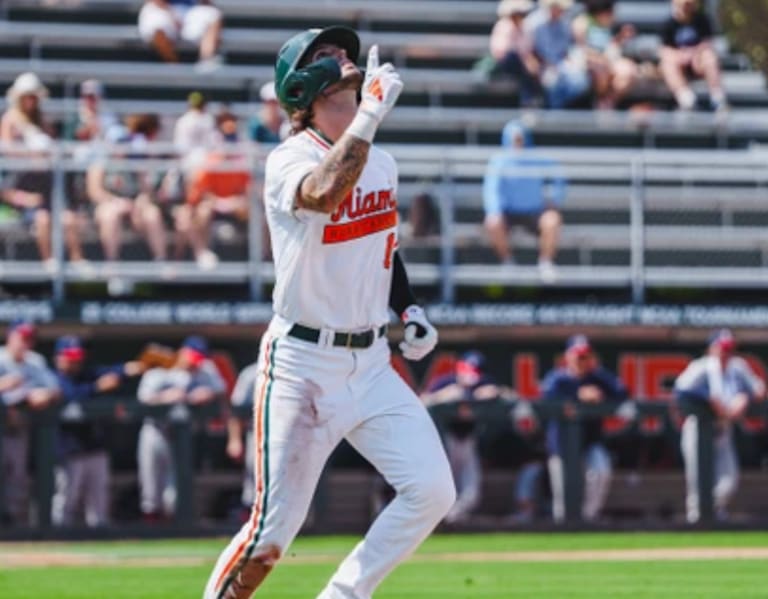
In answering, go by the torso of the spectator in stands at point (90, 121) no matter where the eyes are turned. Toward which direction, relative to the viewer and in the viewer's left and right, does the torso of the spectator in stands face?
facing the viewer

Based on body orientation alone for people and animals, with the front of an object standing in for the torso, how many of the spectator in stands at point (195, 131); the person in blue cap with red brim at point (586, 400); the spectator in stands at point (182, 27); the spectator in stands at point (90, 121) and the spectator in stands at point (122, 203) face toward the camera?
5

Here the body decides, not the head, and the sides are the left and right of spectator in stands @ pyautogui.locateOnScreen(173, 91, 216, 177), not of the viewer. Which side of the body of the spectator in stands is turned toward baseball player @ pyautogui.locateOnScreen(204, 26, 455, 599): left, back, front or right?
front

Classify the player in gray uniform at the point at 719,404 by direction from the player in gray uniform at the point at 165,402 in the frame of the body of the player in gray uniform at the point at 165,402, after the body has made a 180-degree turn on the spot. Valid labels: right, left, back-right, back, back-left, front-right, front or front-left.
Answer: back-right

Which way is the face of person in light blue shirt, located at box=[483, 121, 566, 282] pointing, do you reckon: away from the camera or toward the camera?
toward the camera

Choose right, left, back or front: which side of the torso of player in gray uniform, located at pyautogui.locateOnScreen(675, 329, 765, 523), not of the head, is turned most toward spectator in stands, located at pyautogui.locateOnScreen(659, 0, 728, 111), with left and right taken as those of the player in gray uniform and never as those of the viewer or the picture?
back

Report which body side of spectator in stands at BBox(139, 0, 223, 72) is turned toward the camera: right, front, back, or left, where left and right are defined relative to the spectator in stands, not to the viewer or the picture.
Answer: front

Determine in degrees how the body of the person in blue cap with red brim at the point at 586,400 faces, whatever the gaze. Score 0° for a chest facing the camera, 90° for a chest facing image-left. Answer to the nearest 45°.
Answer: approximately 0°

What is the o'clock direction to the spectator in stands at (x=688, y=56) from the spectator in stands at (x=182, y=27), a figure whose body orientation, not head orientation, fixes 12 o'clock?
the spectator in stands at (x=688, y=56) is roughly at 9 o'clock from the spectator in stands at (x=182, y=27).

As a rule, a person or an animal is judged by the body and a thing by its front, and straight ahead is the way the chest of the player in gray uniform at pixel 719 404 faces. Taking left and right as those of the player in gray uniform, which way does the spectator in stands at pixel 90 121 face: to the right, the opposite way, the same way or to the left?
the same way

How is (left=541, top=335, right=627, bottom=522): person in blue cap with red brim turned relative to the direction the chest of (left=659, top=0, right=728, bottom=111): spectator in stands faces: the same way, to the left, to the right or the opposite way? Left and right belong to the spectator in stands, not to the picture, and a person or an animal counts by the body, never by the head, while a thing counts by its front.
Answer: the same way

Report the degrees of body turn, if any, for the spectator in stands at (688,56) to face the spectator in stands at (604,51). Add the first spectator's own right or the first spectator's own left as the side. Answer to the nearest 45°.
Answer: approximately 90° to the first spectator's own right

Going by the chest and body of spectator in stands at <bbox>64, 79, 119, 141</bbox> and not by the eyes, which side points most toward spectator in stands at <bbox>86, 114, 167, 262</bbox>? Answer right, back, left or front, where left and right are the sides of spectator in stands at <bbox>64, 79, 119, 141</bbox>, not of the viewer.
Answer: front

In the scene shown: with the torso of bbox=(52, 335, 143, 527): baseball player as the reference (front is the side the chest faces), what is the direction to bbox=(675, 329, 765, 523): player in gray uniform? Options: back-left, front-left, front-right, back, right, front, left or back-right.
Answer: front-left

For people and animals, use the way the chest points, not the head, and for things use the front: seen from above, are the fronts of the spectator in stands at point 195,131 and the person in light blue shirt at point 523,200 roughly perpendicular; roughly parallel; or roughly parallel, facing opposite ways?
roughly parallel

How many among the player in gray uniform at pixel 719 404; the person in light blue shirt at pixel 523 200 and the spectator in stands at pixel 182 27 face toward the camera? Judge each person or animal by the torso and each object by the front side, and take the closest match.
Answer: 3
